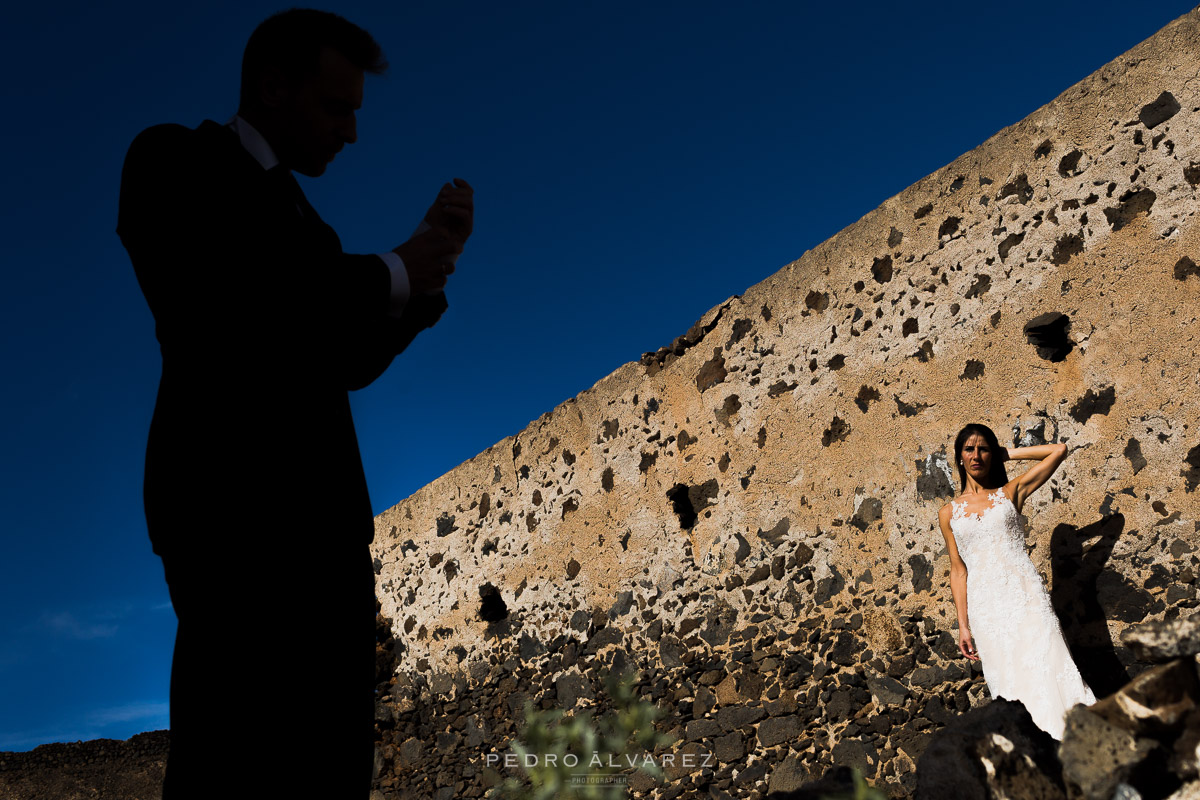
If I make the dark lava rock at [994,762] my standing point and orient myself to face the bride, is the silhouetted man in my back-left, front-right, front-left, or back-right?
back-left

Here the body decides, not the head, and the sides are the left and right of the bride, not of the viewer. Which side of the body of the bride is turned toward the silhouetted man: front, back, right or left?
front

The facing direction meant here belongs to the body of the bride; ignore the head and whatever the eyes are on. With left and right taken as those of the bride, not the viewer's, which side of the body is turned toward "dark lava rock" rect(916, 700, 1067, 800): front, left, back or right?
front

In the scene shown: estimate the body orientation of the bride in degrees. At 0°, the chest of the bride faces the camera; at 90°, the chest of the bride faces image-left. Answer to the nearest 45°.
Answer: approximately 0°

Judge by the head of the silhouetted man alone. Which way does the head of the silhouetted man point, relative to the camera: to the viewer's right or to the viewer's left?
to the viewer's right
